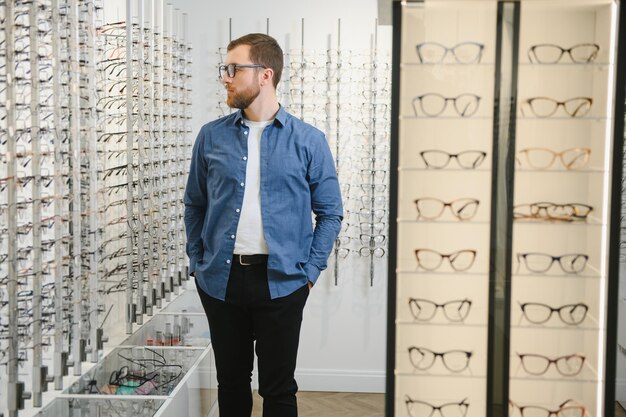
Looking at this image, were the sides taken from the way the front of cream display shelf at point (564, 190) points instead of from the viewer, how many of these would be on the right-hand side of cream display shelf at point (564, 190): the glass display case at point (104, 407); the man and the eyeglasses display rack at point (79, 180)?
3

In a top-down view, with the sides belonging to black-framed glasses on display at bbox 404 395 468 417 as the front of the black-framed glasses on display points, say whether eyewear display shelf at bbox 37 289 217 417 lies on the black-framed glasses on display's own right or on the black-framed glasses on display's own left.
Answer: on the black-framed glasses on display's own right

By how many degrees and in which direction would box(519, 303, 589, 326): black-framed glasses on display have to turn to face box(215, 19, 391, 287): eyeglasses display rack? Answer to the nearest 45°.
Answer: approximately 135° to its right

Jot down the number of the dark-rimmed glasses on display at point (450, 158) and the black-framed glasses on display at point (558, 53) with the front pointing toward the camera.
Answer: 2

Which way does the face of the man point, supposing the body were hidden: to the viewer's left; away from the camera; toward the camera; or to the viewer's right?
to the viewer's left

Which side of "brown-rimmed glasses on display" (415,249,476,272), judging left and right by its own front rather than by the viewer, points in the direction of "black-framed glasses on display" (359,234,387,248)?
back

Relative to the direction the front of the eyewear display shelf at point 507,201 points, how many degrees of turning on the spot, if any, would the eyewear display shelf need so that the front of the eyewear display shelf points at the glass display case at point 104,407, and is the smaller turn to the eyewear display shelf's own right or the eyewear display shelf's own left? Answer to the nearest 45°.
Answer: approximately 90° to the eyewear display shelf's own right
